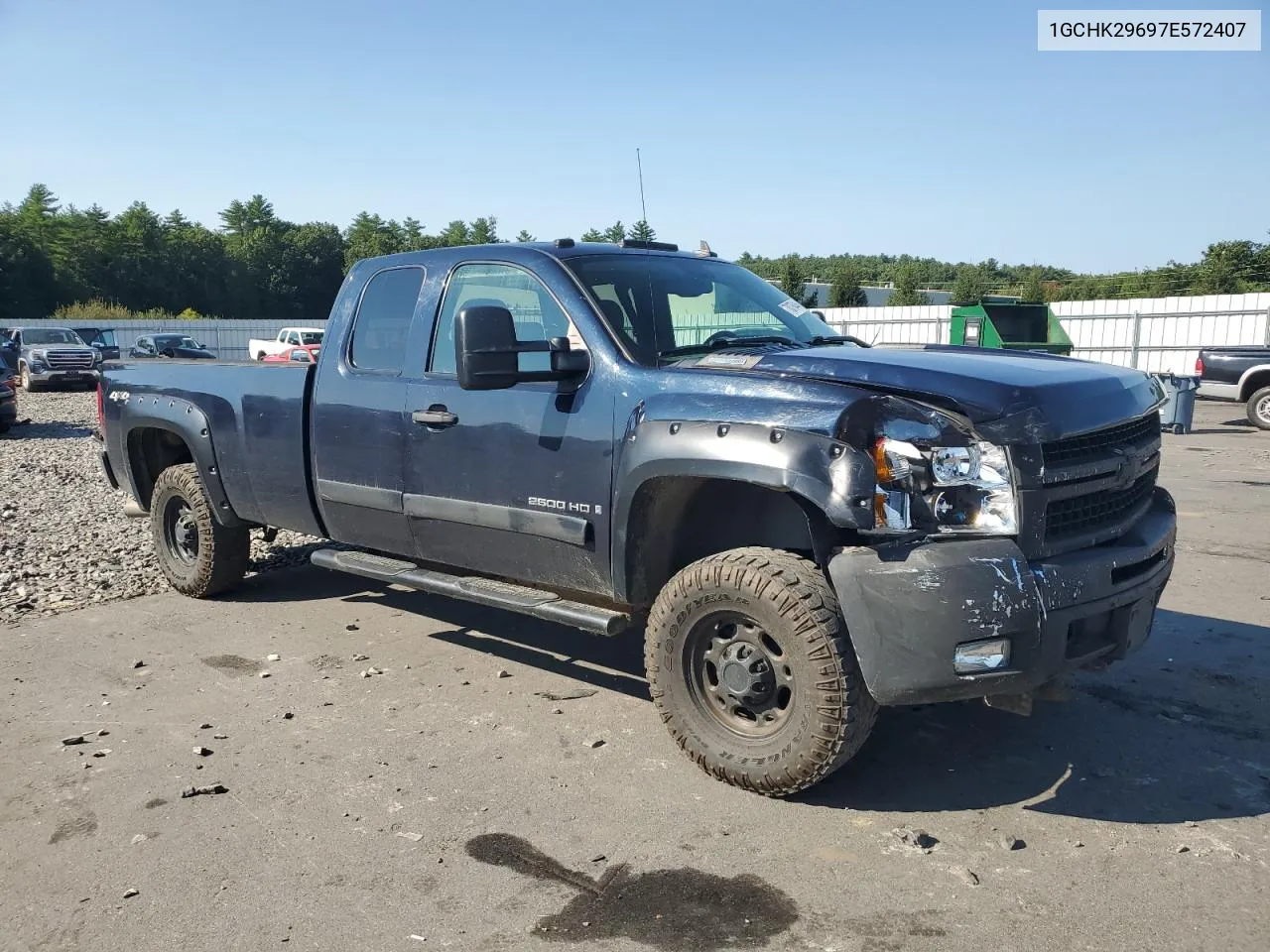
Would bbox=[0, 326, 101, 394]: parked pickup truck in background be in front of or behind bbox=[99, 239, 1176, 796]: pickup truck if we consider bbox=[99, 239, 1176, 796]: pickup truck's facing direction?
behind

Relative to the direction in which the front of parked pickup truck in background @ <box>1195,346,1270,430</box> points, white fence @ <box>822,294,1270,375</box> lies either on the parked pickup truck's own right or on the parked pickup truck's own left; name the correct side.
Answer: on the parked pickup truck's own left

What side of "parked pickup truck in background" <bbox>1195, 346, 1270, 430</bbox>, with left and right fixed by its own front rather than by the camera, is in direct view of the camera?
right

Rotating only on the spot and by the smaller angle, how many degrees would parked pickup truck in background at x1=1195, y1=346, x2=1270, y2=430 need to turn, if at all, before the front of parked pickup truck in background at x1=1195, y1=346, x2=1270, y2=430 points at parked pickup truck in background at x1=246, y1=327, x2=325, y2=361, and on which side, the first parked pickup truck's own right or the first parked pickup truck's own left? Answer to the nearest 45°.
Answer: approximately 180°

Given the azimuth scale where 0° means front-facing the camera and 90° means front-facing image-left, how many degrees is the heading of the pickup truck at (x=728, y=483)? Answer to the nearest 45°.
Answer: approximately 315°

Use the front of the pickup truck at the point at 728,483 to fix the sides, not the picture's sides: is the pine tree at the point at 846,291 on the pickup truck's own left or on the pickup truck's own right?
on the pickup truck's own left

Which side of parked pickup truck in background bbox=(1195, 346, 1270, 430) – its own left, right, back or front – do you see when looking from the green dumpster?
back

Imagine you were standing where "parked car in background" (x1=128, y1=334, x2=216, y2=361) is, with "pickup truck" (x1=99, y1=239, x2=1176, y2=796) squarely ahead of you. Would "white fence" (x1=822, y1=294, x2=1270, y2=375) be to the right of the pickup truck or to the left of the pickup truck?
left

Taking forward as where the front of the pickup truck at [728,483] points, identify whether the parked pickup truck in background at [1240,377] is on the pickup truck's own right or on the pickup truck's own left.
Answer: on the pickup truck's own left
